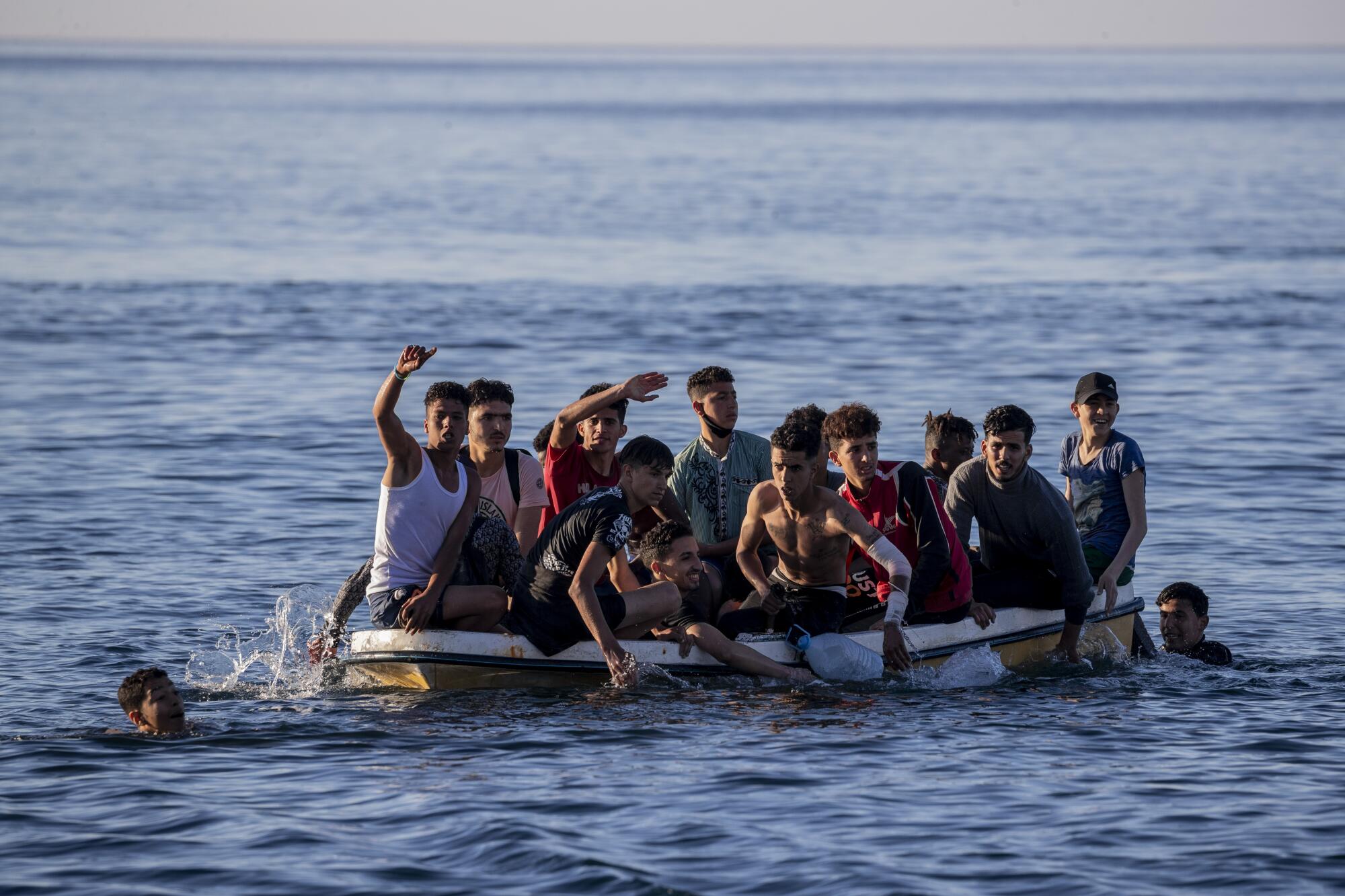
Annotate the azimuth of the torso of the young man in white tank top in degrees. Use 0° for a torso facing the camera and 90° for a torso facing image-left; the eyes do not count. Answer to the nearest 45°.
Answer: approximately 315°

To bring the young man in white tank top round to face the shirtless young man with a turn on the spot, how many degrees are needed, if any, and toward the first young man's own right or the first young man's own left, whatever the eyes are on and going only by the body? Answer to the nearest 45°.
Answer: approximately 45° to the first young man's own left

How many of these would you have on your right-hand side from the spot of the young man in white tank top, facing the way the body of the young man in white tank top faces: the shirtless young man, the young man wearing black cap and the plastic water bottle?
0

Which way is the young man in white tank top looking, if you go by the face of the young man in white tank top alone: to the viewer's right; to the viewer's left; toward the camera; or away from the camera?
toward the camera

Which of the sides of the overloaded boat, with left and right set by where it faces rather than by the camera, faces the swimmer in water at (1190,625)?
back

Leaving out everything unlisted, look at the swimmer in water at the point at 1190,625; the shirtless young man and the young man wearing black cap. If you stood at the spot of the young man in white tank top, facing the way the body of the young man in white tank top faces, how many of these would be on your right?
0

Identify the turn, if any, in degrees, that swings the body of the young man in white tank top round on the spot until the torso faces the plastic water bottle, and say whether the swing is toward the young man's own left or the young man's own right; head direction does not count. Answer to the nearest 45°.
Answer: approximately 45° to the young man's own left

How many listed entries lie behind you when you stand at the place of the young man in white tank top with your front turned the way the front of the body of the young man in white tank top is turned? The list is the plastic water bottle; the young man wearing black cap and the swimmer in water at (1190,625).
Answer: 0

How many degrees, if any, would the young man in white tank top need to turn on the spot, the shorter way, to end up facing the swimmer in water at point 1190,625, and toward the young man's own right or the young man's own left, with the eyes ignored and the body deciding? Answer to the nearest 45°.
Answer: approximately 45° to the young man's own left

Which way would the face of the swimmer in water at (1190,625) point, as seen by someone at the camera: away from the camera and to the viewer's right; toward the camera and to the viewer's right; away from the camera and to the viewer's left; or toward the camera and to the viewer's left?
toward the camera and to the viewer's left
